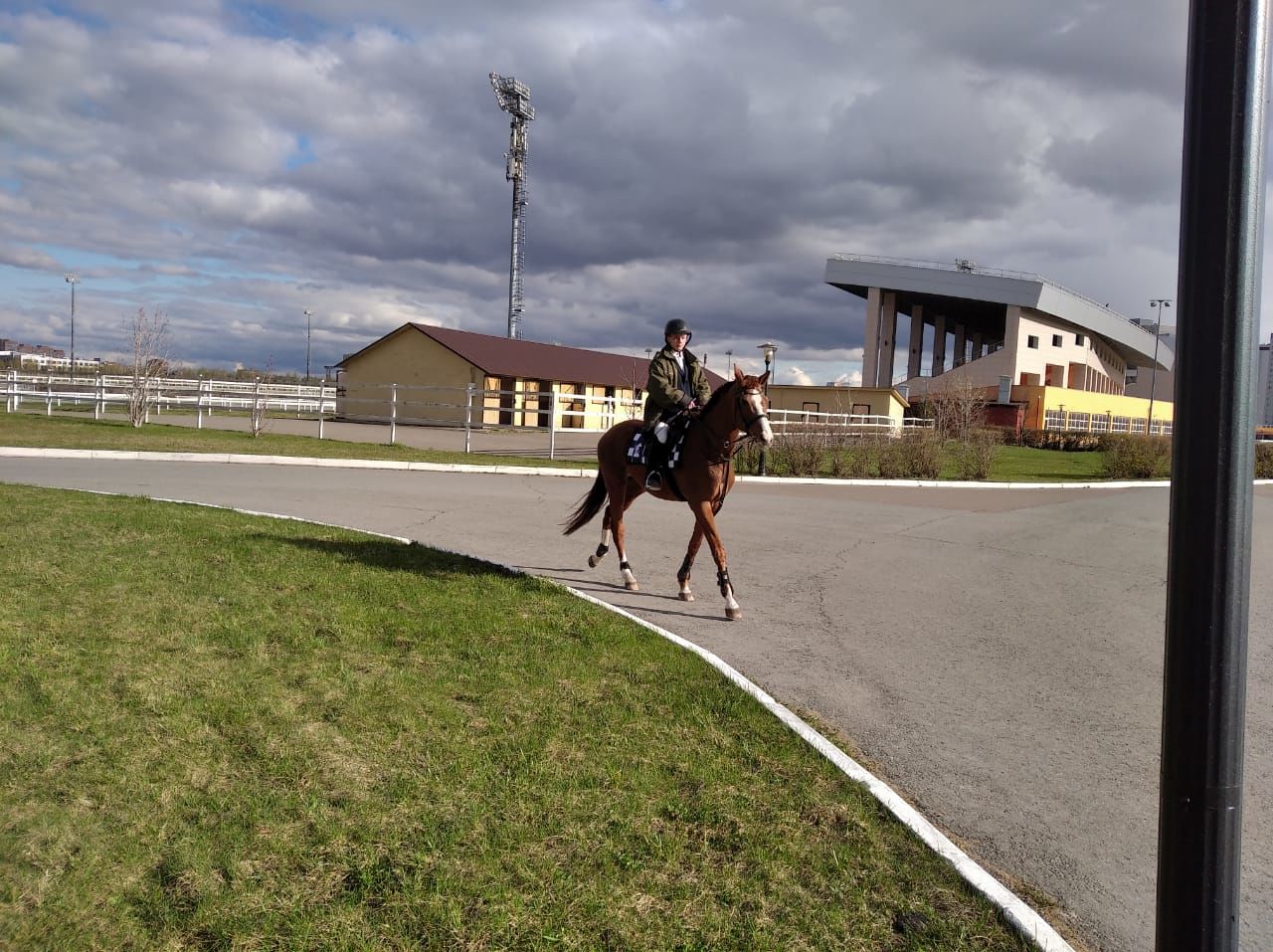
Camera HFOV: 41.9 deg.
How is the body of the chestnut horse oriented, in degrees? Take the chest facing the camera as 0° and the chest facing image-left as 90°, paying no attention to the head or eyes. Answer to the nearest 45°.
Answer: approximately 315°

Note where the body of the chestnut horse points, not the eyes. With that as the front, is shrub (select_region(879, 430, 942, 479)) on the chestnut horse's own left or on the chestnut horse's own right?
on the chestnut horse's own left

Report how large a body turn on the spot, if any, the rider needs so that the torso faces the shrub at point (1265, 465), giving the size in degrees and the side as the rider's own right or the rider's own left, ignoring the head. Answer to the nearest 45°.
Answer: approximately 90° to the rider's own left

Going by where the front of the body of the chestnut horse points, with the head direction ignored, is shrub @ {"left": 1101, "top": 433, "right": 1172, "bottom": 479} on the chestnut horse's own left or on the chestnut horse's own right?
on the chestnut horse's own left
